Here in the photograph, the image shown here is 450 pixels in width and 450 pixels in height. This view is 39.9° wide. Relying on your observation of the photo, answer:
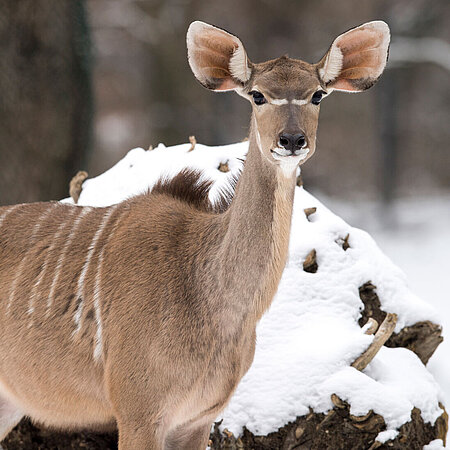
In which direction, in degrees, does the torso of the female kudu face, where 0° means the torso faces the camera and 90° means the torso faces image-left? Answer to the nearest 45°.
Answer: approximately 315°

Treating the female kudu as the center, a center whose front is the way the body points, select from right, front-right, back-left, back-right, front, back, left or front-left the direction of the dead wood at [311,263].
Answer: left

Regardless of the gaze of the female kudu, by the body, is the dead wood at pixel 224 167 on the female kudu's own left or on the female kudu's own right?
on the female kudu's own left

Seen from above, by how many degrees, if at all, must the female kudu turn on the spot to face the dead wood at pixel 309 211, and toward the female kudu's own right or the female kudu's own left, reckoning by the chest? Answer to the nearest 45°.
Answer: approximately 90° to the female kudu's own left
